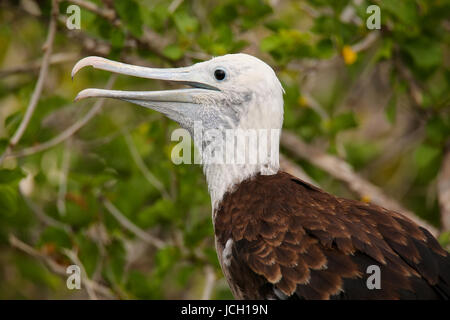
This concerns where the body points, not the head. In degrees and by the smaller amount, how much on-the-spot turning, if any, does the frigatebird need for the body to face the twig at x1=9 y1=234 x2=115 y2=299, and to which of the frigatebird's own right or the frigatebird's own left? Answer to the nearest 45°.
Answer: approximately 45° to the frigatebird's own right

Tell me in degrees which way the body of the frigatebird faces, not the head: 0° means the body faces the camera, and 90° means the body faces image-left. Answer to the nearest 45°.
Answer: approximately 90°

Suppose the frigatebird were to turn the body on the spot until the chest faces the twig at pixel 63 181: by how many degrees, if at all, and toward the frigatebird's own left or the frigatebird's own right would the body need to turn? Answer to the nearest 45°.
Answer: approximately 45° to the frigatebird's own right

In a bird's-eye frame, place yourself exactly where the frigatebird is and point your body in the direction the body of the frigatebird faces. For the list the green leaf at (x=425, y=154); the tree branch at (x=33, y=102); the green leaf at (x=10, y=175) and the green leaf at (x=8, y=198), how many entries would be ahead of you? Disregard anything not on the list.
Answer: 3

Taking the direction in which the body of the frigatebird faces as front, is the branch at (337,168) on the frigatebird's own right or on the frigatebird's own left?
on the frigatebird's own right

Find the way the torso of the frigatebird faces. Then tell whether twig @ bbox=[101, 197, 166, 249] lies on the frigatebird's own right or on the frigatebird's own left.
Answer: on the frigatebird's own right

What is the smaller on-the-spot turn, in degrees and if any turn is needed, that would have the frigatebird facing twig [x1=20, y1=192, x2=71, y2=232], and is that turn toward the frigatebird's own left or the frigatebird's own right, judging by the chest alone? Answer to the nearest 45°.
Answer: approximately 45° to the frigatebird's own right
